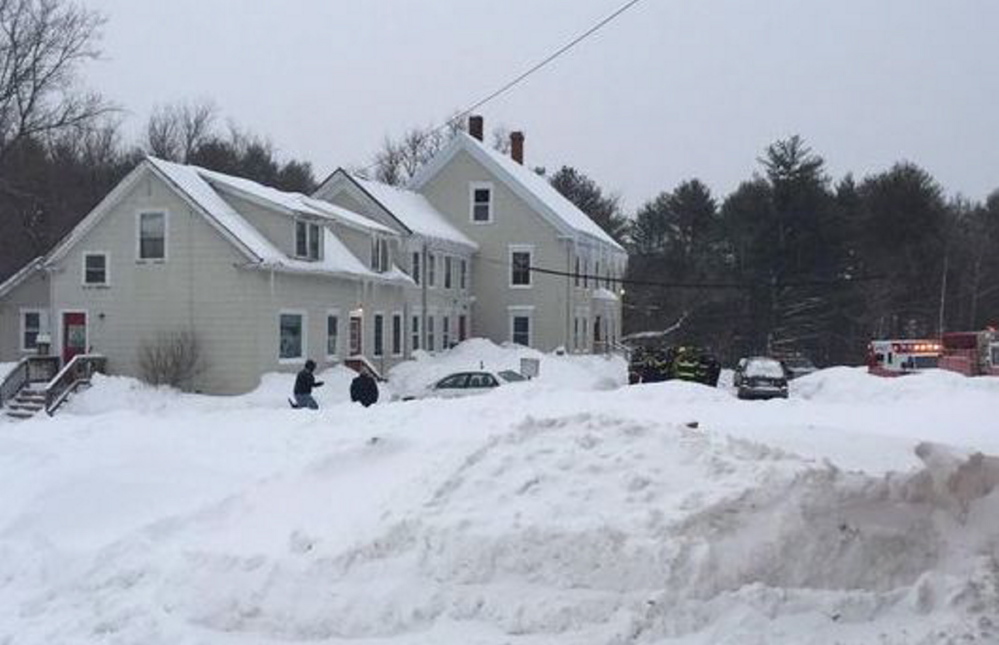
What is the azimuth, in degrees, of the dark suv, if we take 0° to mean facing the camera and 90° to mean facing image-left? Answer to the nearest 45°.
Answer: approximately 0°
